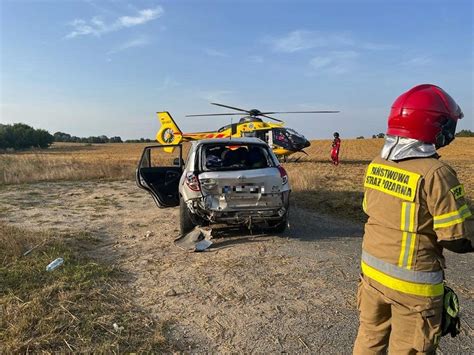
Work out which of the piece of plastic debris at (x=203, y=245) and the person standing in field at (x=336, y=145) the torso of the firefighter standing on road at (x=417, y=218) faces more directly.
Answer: the person standing in field

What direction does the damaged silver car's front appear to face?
away from the camera

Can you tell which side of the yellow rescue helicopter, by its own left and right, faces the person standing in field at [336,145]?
front

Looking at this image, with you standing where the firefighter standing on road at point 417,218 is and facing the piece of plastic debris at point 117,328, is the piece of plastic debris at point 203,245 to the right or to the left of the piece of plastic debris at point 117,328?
right

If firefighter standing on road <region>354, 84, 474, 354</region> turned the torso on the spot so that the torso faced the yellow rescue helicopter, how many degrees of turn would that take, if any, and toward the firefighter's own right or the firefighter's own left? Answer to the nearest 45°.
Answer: approximately 45° to the firefighter's own left

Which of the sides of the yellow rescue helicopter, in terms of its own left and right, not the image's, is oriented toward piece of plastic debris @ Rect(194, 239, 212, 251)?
right

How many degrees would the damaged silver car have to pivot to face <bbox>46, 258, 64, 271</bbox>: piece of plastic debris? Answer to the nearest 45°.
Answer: approximately 135° to its left

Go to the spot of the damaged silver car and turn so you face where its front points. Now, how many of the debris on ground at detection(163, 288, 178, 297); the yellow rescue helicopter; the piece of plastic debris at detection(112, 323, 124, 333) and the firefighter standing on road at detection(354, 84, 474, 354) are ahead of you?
1

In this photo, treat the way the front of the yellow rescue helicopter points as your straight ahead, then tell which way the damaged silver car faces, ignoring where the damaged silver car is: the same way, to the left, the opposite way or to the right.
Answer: to the left

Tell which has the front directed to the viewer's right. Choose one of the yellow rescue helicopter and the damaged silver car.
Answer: the yellow rescue helicopter

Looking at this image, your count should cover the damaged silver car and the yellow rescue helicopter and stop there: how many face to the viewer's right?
1

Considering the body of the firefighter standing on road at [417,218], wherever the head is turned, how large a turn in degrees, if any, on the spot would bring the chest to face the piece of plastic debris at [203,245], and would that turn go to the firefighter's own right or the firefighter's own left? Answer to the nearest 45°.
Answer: approximately 90° to the firefighter's own left

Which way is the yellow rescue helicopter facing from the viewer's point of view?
to the viewer's right
